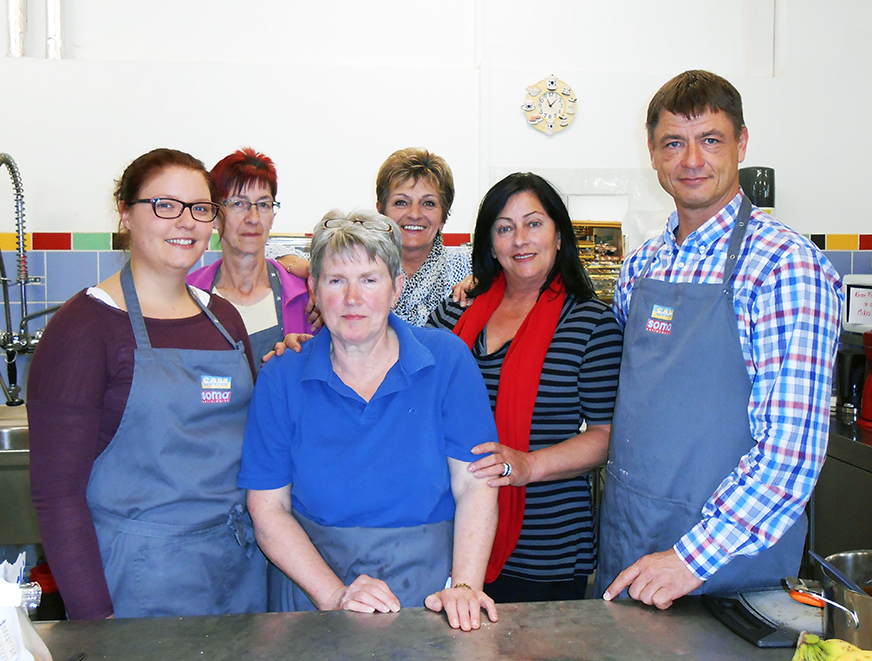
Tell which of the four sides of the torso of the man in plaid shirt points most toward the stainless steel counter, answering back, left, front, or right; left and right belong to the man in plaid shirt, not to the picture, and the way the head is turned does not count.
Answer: front

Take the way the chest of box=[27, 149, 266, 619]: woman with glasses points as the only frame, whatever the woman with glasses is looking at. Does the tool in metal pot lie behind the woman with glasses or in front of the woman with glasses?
in front

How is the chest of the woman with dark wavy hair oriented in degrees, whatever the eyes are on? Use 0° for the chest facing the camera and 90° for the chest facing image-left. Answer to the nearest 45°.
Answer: approximately 45°

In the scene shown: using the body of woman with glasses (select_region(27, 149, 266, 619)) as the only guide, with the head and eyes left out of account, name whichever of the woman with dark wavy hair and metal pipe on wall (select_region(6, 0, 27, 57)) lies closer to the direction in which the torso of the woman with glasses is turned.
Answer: the woman with dark wavy hair

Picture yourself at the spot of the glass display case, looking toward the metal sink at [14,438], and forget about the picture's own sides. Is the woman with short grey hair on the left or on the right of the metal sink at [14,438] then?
left

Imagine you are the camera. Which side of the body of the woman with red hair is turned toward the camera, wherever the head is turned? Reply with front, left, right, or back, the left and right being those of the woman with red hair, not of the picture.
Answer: front

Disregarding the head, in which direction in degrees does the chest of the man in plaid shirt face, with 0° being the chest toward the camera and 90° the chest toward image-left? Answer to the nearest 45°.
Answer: approximately 45°

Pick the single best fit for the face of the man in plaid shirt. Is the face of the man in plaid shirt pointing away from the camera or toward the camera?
toward the camera

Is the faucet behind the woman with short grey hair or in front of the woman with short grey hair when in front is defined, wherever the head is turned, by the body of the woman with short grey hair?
behind

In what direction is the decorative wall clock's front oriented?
toward the camera

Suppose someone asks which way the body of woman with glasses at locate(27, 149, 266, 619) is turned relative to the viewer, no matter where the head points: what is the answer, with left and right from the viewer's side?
facing the viewer and to the right of the viewer

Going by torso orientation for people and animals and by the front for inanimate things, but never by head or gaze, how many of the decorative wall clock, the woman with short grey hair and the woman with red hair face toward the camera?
3

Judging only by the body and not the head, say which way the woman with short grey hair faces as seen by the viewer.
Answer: toward the camera

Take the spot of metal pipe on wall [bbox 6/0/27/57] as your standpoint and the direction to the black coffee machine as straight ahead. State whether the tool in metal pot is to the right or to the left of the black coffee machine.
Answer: right

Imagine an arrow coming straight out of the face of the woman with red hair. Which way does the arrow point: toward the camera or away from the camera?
toward the camera

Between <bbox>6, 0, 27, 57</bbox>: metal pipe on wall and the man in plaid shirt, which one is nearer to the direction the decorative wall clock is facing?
the man in plaid shirt
